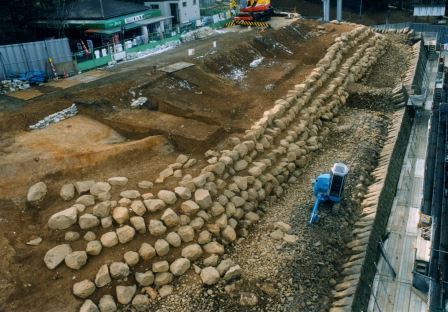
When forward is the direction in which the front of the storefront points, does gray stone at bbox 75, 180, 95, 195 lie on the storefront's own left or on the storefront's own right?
on the storefront's own right

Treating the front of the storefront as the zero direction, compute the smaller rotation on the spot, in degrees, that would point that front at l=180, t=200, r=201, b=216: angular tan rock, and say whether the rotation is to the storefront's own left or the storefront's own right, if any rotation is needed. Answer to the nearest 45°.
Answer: approximately 45° to the storefront's own right

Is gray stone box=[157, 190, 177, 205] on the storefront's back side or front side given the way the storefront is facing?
on the front side

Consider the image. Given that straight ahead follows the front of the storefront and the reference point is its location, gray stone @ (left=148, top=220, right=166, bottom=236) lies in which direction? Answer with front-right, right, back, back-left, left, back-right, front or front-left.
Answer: front-right

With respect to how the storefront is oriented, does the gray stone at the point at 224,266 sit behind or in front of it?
in front

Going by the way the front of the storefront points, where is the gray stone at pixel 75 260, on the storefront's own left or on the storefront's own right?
on the storefront's own right

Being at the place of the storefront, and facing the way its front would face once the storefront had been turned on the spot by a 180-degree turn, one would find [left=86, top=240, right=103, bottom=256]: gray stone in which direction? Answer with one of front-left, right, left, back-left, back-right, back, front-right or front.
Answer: back-left

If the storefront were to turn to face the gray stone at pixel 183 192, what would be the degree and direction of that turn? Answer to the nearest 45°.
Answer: approximately 45° to its right

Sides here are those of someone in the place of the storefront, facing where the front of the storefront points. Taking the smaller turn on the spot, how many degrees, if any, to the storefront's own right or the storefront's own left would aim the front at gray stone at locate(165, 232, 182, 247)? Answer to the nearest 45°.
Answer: approximately 45° to the storefront's own right

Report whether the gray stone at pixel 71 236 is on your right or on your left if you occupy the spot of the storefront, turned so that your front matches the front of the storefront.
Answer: on your right

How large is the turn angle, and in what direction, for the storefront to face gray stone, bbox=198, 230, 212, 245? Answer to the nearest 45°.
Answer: approximately 45° to its right

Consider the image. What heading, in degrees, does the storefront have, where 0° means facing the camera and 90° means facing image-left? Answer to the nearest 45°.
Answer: approximately 315°

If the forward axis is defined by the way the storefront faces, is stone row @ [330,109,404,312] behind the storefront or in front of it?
in front
